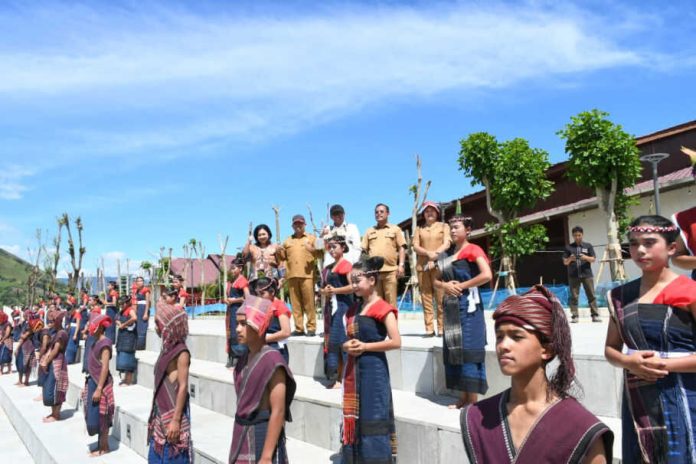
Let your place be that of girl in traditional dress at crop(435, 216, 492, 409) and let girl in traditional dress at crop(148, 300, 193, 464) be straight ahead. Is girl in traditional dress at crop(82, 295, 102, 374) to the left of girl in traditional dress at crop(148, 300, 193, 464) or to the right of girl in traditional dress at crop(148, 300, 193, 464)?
right

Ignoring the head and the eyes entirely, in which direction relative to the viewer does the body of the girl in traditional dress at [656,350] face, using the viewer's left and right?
facing the viewer and to the left of the viewer

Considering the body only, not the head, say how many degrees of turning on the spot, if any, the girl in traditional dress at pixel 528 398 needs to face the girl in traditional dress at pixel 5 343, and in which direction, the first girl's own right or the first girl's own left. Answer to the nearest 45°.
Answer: approximately 90° to the first girl's own right

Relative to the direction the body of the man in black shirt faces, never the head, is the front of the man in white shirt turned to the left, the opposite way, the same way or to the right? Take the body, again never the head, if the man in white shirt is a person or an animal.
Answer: the same way

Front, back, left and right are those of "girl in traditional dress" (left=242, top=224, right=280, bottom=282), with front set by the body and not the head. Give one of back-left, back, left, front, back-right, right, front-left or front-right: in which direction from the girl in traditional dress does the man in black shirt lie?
left

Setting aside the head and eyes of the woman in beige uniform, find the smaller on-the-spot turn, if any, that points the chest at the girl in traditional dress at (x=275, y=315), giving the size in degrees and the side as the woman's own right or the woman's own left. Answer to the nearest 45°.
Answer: approximately 45° to the woman's own right

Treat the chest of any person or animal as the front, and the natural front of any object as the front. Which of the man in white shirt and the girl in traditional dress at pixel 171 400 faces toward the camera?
the man in white shirt

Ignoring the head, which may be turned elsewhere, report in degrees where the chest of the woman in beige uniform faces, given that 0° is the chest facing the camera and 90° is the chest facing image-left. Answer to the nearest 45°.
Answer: approximately 0°

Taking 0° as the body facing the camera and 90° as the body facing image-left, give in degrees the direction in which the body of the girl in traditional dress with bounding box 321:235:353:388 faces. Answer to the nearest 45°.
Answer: approximately 45°

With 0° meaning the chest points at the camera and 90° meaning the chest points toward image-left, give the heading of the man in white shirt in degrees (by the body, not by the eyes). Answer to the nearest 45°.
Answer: approximately 0°

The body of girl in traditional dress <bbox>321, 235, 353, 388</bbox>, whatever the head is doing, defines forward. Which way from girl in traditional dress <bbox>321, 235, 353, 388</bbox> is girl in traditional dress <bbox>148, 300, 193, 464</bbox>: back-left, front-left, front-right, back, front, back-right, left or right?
front

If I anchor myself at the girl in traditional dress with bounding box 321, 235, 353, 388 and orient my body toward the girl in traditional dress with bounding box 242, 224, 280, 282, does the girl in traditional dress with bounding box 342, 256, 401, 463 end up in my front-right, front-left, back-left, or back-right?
back-left

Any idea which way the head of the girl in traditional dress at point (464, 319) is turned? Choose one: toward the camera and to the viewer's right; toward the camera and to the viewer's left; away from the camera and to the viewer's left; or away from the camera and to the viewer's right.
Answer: toward the camera and to the viewer's left

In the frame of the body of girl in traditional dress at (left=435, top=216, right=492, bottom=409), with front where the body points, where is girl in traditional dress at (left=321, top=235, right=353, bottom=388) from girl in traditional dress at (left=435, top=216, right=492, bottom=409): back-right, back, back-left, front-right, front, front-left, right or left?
right

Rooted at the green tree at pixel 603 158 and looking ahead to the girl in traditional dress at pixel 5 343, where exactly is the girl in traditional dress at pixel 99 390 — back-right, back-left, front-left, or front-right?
front-left
